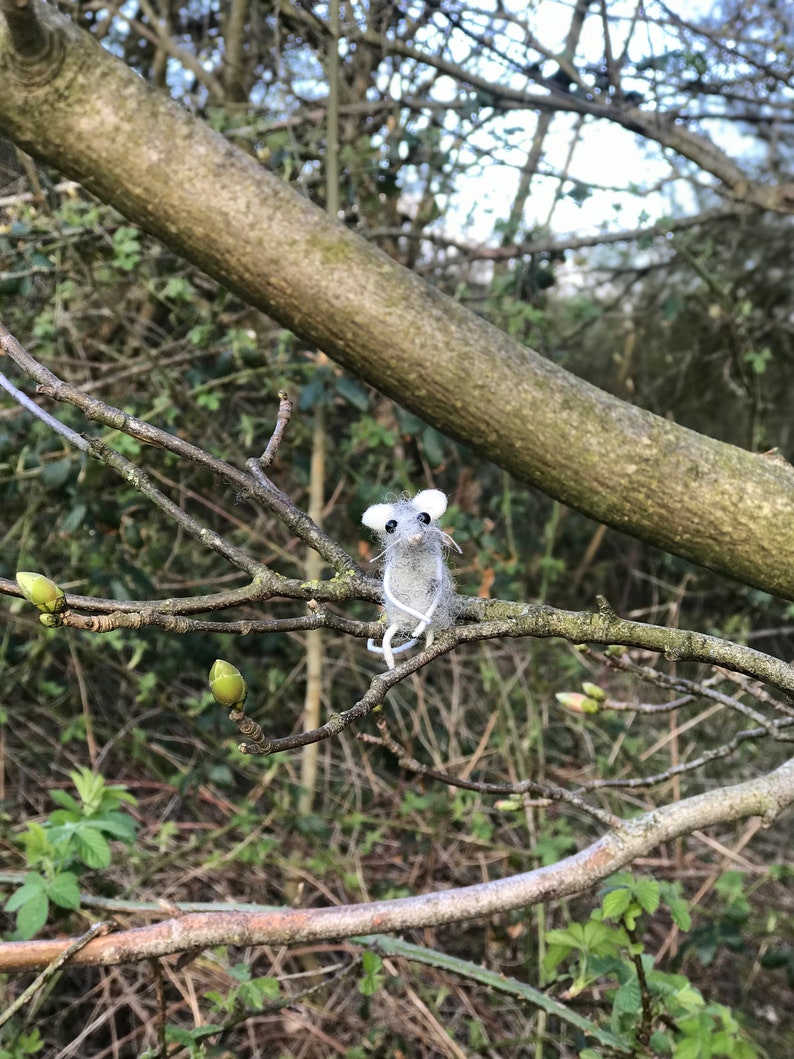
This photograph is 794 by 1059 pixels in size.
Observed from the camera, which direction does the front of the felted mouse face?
facing the viewer
